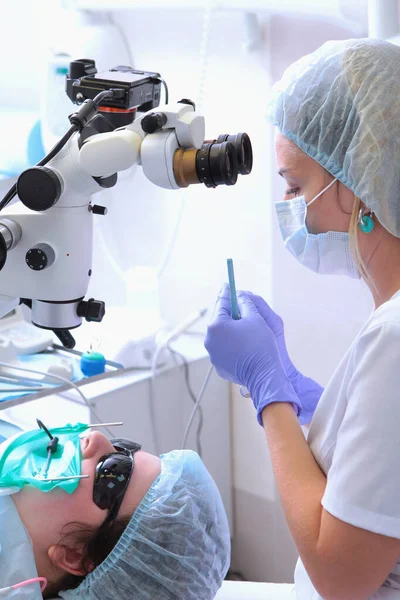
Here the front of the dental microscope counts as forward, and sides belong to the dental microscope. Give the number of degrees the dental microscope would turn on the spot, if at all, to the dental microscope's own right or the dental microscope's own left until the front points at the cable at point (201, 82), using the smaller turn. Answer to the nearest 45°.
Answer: approximately 90° to the dental microscope's own left

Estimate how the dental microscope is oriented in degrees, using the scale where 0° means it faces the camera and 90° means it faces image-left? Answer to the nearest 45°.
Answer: approximately 270°

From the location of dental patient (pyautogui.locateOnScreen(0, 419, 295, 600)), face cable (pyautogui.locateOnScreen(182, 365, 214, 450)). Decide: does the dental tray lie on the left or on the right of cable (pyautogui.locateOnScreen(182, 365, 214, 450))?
left
